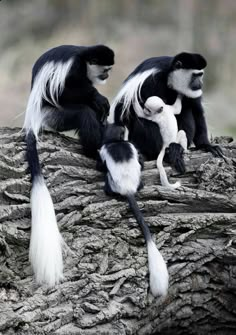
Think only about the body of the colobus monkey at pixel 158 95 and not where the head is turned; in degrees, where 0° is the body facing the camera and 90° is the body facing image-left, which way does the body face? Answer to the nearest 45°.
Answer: approximately 270°

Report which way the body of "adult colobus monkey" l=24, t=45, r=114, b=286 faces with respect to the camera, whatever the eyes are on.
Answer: to the viewer's right

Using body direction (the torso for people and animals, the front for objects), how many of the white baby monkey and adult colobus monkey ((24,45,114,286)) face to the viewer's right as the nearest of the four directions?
1

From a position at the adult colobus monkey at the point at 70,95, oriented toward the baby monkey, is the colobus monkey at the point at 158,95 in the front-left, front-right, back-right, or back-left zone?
front-left

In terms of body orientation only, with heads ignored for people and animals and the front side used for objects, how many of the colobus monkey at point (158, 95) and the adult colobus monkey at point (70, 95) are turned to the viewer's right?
2

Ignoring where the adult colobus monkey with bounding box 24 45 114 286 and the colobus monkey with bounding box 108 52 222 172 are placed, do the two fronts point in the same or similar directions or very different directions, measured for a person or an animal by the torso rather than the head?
same or similar directions
